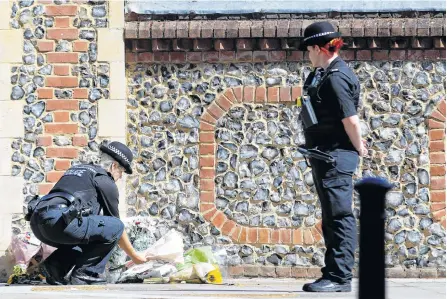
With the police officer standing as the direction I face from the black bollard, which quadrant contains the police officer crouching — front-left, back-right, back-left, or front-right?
front-left

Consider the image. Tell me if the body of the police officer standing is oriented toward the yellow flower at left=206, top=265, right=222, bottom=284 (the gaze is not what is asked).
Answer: yes

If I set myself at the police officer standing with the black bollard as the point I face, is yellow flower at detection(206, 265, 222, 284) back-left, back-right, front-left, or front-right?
back-right

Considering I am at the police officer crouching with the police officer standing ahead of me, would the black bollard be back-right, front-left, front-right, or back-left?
front-right

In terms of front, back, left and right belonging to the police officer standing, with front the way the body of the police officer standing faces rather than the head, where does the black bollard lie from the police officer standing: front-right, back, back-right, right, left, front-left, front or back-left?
left

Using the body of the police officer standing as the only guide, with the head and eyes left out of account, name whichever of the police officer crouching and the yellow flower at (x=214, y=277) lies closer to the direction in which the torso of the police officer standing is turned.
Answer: the police officer crouching

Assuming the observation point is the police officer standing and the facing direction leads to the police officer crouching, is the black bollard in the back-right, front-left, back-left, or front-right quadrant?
back-left

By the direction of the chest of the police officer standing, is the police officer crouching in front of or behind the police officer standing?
in front

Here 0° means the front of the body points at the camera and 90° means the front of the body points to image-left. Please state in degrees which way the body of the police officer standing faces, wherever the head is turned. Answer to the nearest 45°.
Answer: approximately 90°

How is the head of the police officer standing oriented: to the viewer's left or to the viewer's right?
to the viewer's left
